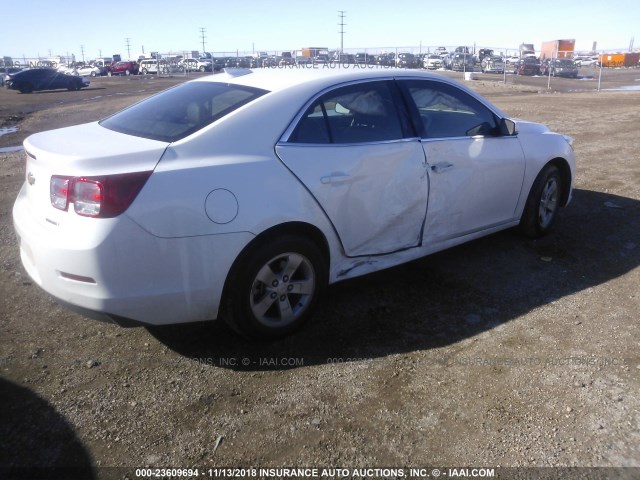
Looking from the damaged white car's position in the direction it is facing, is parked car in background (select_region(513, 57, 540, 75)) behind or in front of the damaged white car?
in front

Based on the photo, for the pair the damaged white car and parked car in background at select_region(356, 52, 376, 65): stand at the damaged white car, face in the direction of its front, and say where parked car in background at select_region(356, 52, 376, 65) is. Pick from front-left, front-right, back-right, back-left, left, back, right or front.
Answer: front-left

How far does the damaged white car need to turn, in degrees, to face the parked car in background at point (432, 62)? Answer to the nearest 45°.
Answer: approximately 45° to its left

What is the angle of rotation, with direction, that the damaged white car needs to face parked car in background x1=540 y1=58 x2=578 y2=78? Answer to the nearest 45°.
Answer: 0° — it already faces it

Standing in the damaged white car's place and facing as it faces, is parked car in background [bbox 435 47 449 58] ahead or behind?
ahead
